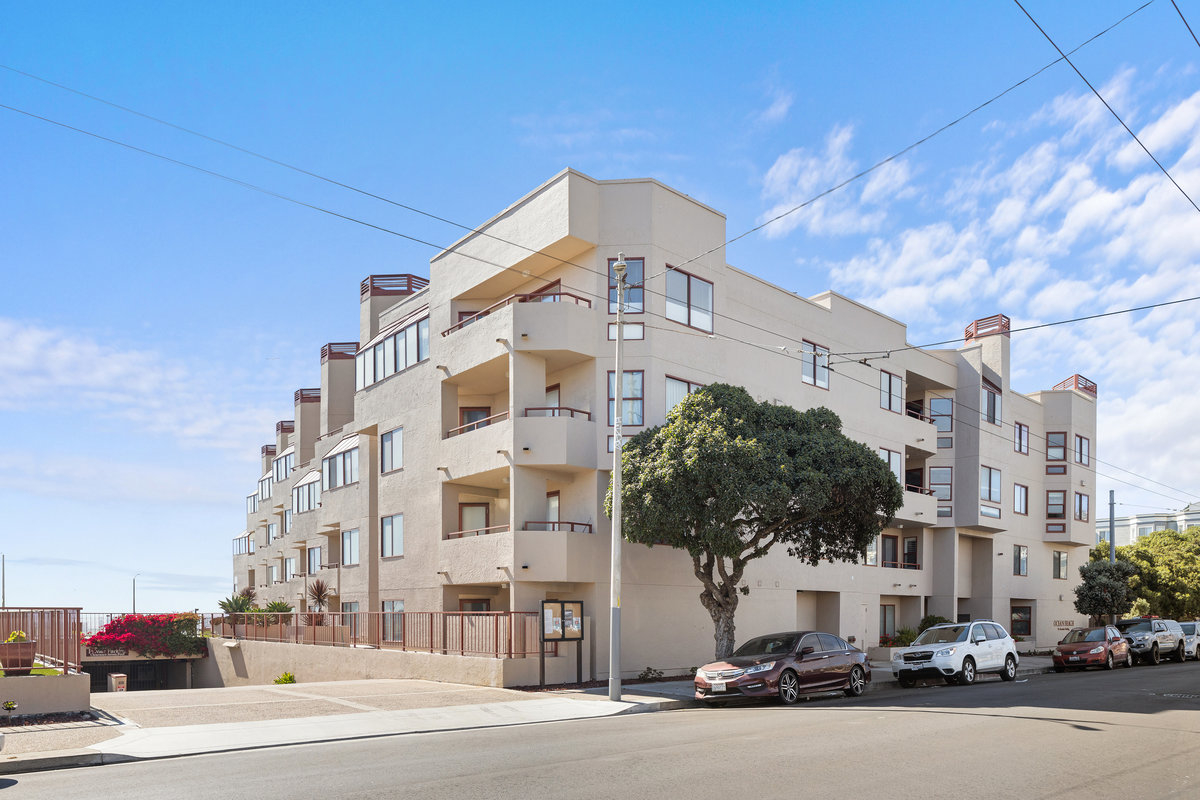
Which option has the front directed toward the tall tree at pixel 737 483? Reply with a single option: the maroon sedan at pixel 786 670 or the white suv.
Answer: the white suv

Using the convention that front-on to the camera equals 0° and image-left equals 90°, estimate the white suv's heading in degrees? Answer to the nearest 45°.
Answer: approximately 45°

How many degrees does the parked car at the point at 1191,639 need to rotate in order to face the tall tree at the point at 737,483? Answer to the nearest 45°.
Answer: approximately 45° to its left

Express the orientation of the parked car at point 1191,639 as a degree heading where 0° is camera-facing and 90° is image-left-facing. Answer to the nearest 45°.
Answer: approximately 45°
